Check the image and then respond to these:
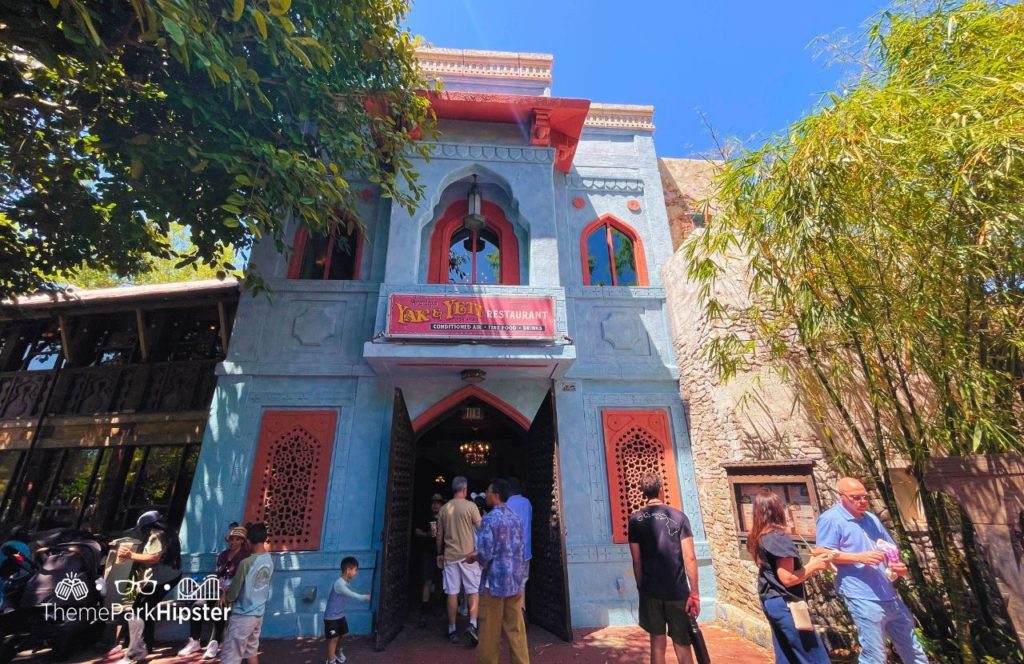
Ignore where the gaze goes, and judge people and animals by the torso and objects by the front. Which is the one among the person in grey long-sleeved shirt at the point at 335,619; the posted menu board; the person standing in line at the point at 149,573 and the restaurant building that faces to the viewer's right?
the person in grey long-sleeved shirt at the point at 335,619

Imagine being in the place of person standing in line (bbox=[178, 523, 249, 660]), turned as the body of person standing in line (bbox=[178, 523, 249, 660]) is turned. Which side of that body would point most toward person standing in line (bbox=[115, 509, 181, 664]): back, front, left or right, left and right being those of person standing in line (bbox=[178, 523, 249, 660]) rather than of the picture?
right

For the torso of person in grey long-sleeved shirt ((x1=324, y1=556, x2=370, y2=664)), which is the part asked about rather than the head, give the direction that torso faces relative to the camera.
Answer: to the viewer's right

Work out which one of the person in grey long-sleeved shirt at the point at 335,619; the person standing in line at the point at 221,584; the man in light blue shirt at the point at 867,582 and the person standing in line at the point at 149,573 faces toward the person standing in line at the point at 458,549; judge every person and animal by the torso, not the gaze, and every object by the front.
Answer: the person in grey long-sleeved shirt at the point at 335,619

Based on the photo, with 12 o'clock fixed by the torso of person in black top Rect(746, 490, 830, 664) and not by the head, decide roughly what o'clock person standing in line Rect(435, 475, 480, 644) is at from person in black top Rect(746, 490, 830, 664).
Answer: person standing in line Rect(435, 475, 480, 644) is roughly at 8 o'clock from person in black top Rect(746, 490, 830, 664).

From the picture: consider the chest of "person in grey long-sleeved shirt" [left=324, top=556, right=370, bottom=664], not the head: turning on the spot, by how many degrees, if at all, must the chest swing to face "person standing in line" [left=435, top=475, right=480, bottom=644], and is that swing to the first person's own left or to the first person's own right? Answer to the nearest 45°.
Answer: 0° — they already face them

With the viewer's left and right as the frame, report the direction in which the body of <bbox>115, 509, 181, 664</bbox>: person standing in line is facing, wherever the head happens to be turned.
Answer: facing to the left of the viewer

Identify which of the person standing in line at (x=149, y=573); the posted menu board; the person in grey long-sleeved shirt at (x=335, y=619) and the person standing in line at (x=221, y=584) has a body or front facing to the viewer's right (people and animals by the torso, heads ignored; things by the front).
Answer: the person in grey long-sleeved shirt at (x=335, y=619)

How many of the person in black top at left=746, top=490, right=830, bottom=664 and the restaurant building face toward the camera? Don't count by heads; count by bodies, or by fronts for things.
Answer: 1
